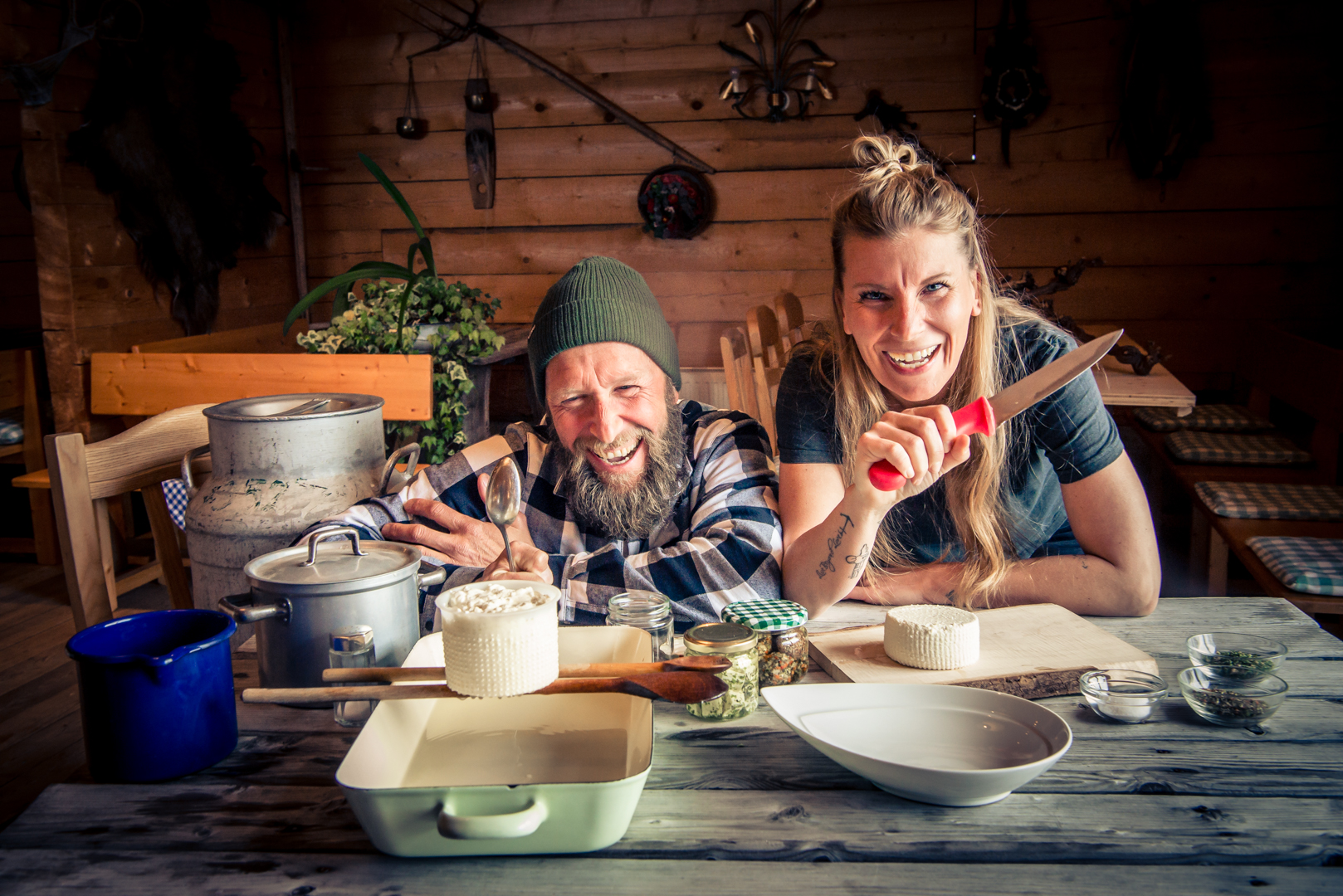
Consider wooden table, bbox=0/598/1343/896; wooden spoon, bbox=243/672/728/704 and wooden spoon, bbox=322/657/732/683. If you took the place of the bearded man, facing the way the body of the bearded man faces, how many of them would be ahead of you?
3

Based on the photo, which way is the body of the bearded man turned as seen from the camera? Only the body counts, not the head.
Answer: toward the camera

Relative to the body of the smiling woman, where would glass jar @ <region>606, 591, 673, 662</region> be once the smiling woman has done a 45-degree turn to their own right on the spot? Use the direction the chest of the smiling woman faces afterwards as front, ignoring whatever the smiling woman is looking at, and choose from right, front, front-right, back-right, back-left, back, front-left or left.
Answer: front

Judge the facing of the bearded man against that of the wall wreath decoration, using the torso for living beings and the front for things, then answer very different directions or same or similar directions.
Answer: same or similar directions

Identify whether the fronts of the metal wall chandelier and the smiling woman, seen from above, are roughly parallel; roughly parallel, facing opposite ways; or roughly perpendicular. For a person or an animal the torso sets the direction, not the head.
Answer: roughly parallel

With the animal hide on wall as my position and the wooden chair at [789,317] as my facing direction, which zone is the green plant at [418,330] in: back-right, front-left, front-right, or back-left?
front-right

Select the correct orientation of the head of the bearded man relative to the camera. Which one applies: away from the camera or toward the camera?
toward the camera

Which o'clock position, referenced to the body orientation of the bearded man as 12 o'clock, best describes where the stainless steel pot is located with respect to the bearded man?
The stainless steel pot is roughly at 1 o'clock from the bearded man.

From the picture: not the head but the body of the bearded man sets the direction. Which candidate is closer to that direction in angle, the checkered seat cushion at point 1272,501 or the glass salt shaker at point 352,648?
the glass salt shaker

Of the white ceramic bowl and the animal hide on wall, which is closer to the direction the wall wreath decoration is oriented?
the white ceramic bowl

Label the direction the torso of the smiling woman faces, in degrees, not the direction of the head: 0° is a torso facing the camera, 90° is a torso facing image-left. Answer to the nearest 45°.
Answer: approximately 0°

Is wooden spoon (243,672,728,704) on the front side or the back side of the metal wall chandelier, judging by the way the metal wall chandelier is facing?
on the front side
